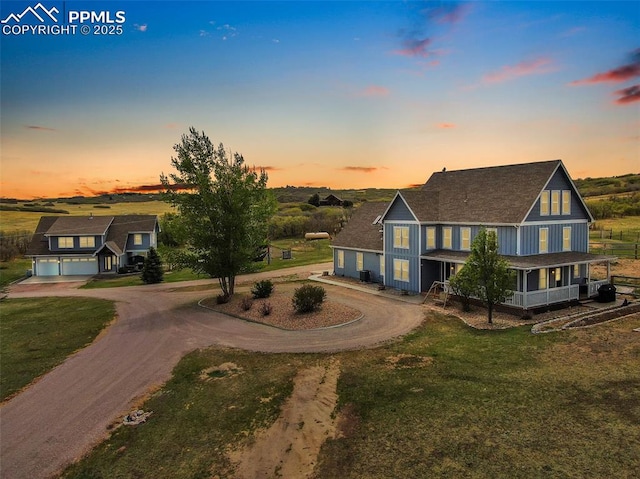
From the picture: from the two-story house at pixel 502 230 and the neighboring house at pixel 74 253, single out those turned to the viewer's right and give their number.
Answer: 0

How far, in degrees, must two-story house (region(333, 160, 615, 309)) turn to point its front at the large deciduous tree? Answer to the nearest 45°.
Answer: approximately 45° to its right

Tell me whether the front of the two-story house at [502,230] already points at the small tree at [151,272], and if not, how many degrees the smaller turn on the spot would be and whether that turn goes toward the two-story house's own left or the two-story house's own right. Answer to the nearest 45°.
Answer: approximately 45° to the two-story house's own right

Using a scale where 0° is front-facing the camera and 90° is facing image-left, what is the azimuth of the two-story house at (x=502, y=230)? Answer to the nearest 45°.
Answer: approximately 45°

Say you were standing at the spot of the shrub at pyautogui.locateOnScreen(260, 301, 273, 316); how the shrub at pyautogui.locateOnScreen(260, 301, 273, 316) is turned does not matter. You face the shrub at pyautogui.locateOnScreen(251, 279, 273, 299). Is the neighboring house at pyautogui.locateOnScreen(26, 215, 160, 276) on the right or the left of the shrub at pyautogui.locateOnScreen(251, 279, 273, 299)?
left

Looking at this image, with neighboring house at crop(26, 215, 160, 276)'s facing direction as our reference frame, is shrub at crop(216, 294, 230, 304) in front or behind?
in front

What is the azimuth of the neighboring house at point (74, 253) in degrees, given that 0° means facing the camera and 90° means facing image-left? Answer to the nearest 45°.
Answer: approximately 0°

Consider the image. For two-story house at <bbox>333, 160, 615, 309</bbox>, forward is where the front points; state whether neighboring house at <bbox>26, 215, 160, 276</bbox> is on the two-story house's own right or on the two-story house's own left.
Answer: on the two-story house's own right

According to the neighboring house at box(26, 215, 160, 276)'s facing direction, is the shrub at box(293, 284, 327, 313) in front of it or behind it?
in front
